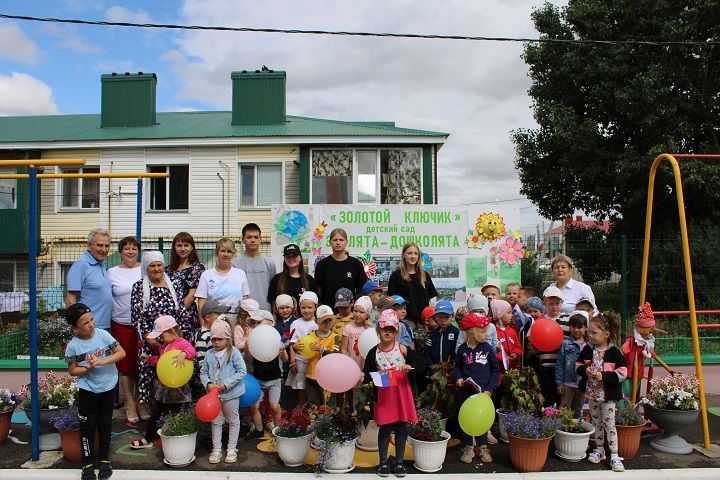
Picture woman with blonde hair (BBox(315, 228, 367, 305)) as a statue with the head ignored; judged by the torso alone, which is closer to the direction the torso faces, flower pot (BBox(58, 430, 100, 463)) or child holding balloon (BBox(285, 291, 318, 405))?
the child holding balloon

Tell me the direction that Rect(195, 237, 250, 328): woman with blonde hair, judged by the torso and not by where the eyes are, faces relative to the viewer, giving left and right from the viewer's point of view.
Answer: facing the viewer

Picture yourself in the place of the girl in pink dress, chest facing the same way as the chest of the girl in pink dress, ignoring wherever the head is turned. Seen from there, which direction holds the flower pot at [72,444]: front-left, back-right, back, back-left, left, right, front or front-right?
right

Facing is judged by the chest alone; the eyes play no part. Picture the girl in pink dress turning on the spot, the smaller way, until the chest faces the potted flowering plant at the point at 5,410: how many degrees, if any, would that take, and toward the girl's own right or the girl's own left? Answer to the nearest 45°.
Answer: approximately 90° to the girl's own right

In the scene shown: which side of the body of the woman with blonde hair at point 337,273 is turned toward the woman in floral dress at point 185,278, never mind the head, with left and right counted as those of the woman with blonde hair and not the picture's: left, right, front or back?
right

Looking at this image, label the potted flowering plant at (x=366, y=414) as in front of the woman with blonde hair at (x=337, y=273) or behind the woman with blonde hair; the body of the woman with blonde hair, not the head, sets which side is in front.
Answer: in front

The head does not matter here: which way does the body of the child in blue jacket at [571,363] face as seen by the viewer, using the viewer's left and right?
facing the viewer and to the right of the viewer

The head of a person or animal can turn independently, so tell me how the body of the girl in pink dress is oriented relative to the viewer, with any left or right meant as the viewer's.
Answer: facing the viewer

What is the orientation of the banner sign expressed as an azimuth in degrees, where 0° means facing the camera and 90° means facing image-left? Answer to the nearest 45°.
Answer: approximately 0°

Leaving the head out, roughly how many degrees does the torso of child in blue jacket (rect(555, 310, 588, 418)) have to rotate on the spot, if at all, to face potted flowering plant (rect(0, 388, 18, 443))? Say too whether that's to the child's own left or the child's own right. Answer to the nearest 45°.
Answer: approximately 135° to the child's own right

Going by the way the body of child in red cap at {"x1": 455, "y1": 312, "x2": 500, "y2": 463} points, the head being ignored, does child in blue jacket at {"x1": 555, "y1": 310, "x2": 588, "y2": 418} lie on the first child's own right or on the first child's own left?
on the first child's own left

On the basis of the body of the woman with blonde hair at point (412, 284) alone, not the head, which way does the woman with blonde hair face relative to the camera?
toward the camera
